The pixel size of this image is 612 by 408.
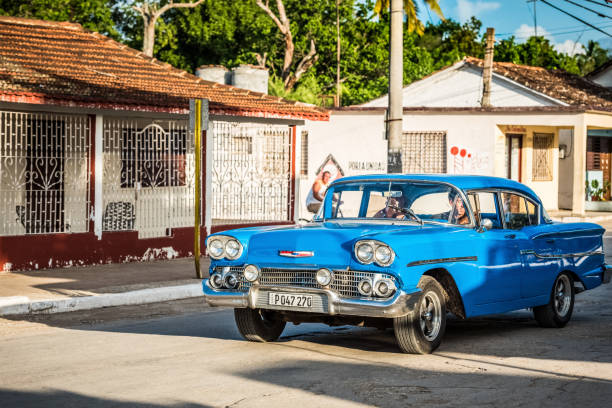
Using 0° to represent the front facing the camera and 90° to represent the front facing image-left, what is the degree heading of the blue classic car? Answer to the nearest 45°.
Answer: approximately 45°

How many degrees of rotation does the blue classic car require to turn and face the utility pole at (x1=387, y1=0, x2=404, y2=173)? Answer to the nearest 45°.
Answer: approximately 135° to its right

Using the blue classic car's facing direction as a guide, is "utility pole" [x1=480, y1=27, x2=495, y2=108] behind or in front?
behind
